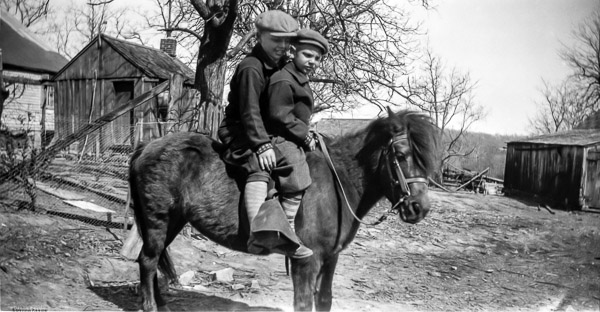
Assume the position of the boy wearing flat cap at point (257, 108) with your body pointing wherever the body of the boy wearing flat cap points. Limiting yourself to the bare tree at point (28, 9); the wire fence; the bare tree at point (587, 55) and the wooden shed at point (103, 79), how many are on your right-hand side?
0

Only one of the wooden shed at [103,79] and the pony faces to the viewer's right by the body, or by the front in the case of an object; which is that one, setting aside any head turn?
the pony

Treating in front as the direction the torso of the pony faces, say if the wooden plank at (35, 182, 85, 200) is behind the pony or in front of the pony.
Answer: behind

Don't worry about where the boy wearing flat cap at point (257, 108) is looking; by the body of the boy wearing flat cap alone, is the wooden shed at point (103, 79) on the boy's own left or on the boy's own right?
on the boy's own left

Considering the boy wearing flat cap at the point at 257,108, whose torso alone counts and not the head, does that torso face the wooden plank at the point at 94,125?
no

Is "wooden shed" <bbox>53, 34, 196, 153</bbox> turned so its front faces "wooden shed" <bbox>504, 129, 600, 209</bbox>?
no

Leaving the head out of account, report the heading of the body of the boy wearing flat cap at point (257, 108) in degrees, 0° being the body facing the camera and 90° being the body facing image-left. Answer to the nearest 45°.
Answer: approximately 270°

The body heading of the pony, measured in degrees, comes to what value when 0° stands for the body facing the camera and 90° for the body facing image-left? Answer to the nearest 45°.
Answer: approximately 270°

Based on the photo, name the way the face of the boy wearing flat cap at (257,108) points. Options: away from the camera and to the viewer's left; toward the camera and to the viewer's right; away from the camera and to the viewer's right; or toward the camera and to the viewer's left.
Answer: toward the camera and to the viewer's right

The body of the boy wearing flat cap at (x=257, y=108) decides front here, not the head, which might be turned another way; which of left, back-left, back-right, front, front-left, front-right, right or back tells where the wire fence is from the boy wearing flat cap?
back-left

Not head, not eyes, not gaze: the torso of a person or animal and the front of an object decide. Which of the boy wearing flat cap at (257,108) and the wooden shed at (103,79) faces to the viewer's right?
the boy wearing flat cap

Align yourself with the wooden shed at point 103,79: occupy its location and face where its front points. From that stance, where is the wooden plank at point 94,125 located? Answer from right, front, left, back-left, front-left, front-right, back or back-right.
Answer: front-left

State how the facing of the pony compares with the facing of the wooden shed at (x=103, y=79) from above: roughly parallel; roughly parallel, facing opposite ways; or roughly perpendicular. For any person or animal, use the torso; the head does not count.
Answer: roughly perpendicular

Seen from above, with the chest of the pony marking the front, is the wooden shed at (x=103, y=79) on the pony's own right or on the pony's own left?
on the pony's own left

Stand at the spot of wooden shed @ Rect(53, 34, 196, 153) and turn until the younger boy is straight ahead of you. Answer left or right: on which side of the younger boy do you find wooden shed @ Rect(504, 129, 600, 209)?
left

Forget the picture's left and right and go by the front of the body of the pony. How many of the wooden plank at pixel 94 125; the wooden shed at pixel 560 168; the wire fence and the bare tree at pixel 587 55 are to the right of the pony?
0
